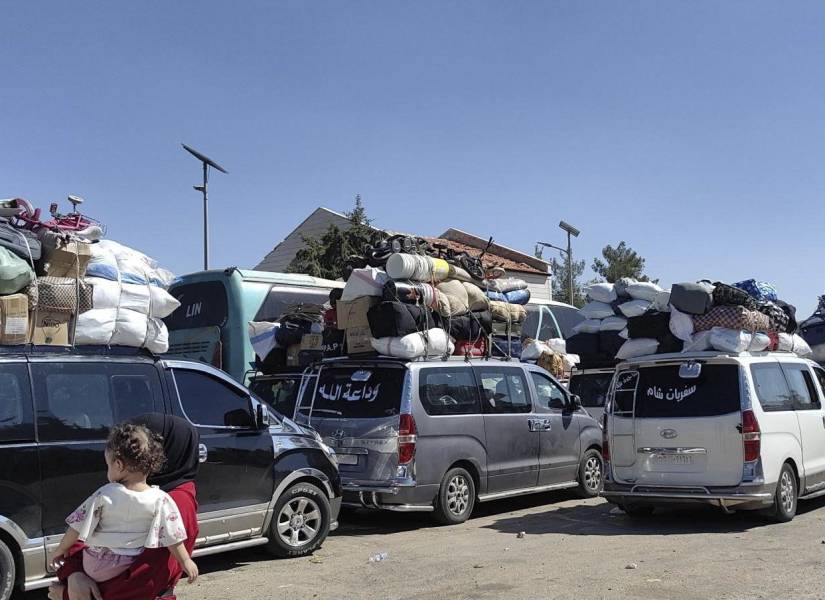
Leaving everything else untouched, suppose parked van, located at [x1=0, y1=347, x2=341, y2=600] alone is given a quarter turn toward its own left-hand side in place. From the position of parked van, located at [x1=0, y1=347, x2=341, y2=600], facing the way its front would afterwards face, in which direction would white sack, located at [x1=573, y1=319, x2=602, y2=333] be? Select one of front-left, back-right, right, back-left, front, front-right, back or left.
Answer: front-right

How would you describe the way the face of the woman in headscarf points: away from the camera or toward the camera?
away from the camera

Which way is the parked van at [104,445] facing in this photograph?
to the viewer's right

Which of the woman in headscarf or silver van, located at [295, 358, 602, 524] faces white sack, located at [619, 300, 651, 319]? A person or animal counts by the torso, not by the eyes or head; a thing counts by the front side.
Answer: the silver van

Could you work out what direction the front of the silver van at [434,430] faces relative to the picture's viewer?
facing away from the viewer and to the right of the viewer

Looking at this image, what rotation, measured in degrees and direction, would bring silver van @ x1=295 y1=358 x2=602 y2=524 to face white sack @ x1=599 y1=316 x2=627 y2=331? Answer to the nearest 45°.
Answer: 0° — it already faces it

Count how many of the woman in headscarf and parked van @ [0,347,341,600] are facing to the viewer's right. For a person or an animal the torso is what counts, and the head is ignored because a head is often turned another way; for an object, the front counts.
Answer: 1

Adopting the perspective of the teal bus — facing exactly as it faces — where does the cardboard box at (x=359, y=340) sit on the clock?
The cardboard box is roughly at 4 o'clock from the teal bus.

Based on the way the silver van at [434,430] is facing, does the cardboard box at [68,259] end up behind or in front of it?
behind

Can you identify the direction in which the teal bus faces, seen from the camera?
facing away from the viewer and to the right of the viewer

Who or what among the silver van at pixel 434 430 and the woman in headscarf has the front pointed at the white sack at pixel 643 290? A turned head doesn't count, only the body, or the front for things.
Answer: the silver van

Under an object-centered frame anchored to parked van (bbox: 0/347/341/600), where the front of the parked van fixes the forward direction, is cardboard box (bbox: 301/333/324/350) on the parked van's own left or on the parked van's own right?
on the parked van's own left

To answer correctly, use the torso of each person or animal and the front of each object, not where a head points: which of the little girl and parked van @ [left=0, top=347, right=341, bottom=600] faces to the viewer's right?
the parked van
